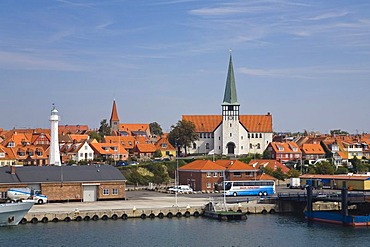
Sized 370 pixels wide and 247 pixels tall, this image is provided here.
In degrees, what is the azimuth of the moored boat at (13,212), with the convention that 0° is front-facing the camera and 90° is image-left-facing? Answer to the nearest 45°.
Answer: approximately 270°
